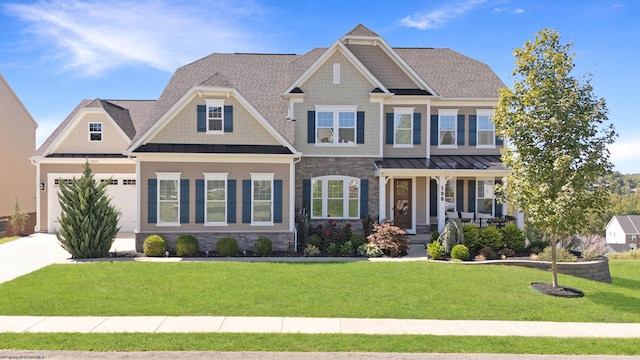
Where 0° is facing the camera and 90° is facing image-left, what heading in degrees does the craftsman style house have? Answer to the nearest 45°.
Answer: approximately 0°

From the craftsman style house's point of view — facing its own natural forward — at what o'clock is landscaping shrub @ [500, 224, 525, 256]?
The landscaping shrub is roughly at 10 o'clock from the craftsman style house.

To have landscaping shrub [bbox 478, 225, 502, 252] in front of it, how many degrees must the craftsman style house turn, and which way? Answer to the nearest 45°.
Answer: approximately 45° to its left

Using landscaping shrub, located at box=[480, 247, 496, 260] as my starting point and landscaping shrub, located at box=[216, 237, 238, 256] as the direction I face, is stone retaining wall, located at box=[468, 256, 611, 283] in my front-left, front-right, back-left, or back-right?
back-left

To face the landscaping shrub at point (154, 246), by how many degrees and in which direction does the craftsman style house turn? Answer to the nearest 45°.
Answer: approximately 45° to its right

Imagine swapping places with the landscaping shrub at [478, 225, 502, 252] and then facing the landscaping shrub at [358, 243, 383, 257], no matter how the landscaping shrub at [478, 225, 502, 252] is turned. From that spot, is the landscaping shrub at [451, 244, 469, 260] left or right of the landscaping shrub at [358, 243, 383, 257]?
left

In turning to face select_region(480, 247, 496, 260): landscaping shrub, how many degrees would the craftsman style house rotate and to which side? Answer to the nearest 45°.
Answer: approximately 45° to its left

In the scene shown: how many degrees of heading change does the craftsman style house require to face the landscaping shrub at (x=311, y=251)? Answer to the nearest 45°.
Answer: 0° — it already faces it
